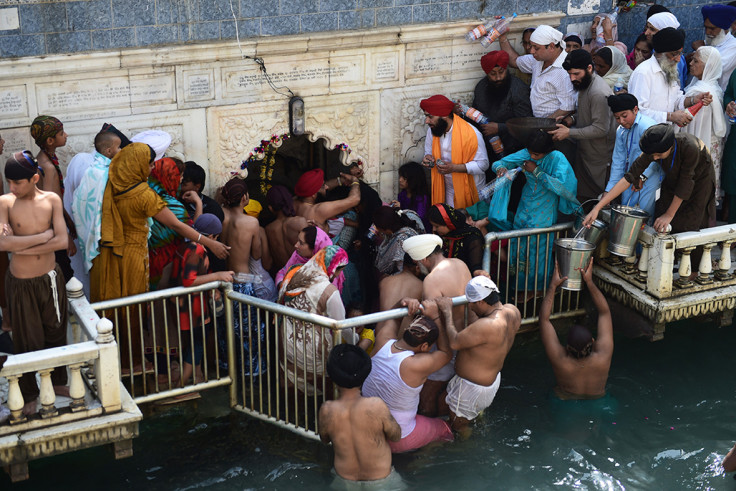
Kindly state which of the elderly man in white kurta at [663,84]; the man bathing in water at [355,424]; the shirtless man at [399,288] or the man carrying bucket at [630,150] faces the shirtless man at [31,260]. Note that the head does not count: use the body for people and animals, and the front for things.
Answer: the man carrying bucket

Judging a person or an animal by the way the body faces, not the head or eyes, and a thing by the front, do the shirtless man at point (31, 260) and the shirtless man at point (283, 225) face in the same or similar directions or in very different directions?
very different directions

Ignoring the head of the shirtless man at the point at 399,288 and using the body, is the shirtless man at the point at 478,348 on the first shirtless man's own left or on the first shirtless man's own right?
on the first shirtless man's own right

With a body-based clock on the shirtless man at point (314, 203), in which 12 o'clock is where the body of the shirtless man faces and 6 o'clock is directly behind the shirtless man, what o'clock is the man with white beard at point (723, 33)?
The man with white beard is roughly at 1 o'clock from the shirtless man.

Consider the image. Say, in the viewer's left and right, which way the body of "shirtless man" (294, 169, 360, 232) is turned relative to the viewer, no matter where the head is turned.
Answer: facing away from the viewer and to the right of the viewer

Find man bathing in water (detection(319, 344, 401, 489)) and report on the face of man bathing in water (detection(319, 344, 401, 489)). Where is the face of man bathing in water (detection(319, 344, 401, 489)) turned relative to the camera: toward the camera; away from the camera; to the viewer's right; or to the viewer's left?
away from the camera

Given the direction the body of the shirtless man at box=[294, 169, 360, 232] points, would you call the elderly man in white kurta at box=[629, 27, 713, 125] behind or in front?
in front

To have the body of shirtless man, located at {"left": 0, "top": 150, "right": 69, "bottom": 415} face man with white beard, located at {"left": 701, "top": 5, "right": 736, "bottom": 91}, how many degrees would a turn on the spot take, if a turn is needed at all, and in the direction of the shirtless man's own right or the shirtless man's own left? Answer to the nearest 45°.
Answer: approximately 90° to the shirtless man's own left

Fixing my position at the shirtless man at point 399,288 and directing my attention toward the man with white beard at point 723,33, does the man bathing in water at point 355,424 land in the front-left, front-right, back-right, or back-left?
back-right

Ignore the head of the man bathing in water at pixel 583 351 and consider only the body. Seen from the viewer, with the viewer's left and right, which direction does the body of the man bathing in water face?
facing away from the viewer

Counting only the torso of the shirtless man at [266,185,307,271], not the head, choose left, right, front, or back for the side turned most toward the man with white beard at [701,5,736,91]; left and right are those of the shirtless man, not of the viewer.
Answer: right

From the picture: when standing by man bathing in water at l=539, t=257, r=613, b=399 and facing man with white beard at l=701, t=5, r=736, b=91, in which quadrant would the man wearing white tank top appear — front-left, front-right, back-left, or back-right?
back-left
